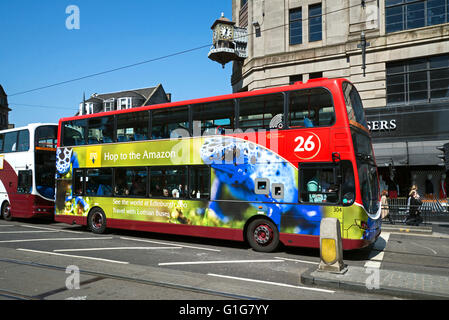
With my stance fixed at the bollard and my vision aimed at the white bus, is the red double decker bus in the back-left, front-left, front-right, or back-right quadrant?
front-right

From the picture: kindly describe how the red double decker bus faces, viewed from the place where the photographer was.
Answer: facing the viewer and to the right of the viewer

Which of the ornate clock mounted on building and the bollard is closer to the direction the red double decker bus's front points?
the bollard

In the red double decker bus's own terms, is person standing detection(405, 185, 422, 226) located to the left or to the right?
on its left

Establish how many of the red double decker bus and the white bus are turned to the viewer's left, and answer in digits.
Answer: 0

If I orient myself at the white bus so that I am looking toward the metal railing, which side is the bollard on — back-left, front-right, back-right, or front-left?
front-right

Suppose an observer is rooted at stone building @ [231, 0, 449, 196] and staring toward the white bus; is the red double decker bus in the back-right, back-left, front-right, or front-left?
front-left

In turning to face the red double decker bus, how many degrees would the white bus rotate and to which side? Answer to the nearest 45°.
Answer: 0° — it already faces it

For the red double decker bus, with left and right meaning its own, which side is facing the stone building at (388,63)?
left

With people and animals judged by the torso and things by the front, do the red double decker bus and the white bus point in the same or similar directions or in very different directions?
same or similar directions

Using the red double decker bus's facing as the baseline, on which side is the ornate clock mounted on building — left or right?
on its left

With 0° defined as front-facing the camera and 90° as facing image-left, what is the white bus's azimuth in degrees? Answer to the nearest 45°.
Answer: approximately 315°

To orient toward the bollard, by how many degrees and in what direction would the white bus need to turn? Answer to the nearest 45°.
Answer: approximately 45° to its right
